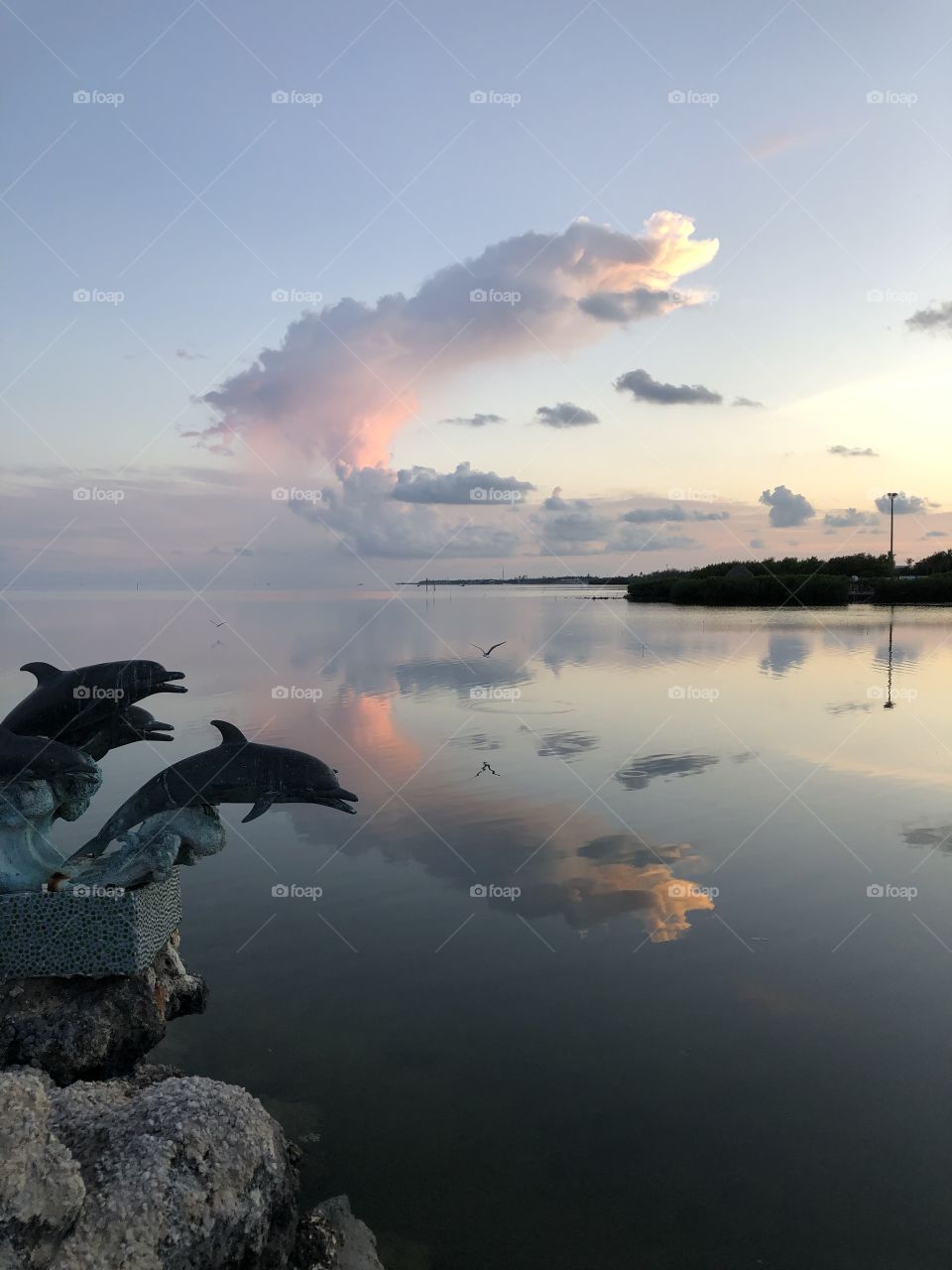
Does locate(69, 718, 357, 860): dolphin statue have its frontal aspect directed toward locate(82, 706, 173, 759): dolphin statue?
no

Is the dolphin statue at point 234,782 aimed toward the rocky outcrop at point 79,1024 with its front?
no

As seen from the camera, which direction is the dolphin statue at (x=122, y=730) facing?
to the viewer's right

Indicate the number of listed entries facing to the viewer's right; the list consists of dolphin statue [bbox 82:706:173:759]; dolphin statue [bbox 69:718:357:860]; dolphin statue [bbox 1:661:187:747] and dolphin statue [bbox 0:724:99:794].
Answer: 4

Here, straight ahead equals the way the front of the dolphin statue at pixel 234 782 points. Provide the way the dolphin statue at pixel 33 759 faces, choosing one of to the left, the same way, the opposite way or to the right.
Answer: the same way

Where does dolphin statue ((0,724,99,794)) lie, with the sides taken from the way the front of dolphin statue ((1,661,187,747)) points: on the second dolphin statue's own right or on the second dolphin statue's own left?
on the second dolphin statue's own right

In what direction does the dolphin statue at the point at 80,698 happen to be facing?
to the viewer's right

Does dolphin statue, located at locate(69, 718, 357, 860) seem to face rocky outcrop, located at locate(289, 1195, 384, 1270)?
no

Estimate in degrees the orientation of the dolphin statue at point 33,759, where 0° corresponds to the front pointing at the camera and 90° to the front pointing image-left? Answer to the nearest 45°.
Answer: approximately 270°

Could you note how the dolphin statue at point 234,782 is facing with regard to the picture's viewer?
facing to the right of the viewer

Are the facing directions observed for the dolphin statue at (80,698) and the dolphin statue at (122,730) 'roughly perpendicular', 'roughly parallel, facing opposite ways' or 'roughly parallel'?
roughly parallel
